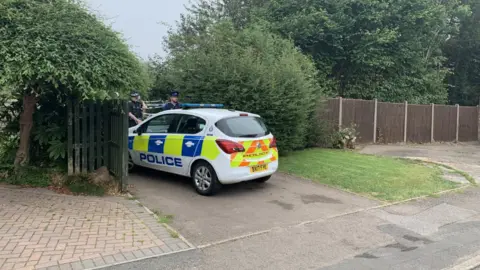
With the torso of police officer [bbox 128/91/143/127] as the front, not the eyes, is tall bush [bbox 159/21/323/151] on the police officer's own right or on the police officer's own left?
on the police officer's own left

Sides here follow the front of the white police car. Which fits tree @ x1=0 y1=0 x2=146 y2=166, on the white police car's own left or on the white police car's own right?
on the white police car's own left

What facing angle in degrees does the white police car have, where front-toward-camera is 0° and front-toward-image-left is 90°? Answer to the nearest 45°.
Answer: approximately 135°

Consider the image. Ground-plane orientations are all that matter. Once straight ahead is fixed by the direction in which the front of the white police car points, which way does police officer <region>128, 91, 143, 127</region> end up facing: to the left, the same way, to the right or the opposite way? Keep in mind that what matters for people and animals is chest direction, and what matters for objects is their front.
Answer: the opposite way

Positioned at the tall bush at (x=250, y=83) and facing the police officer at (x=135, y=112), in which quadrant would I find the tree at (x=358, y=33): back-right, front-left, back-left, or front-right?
back-right

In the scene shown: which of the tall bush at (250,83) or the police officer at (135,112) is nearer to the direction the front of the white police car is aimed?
the police officer

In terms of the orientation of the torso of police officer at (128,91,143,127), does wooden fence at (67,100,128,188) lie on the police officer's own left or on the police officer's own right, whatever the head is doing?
on the police officer's own right

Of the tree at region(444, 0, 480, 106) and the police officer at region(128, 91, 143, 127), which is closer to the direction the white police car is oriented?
the police officer

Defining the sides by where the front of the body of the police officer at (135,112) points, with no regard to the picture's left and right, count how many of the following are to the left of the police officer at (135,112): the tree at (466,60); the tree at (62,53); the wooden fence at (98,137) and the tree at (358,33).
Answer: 2

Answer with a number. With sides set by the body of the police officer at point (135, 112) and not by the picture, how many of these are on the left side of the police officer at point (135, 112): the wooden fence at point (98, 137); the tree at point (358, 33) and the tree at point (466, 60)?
2

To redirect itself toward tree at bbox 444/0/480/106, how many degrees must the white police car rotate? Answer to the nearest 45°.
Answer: approximately 90° to its right

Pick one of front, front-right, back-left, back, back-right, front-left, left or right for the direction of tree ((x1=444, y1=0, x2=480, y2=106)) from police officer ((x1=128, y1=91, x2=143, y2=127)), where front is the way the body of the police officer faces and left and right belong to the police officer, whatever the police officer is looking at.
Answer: left
